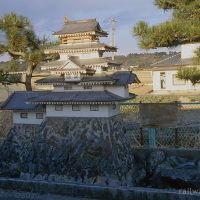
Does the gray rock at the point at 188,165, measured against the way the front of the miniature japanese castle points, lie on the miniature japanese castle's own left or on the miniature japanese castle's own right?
on the miniature japanese castle's own left

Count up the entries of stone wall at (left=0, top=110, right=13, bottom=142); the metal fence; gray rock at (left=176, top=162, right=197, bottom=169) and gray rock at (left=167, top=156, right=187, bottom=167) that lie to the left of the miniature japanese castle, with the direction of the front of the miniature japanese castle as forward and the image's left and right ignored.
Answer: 3

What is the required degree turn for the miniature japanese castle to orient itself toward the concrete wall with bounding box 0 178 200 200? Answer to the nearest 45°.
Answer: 0° — it already faces it

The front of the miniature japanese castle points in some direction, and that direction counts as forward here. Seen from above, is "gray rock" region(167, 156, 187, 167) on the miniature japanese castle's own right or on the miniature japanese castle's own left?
on the miniature japanese castle's own left

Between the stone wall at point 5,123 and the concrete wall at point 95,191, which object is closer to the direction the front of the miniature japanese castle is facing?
the concrete wall

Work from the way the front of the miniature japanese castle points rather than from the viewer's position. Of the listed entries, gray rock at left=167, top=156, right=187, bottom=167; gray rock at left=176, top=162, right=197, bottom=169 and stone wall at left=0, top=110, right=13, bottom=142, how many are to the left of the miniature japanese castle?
2

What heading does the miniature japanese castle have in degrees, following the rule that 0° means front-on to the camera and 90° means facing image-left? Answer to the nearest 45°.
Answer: approximately 0°
